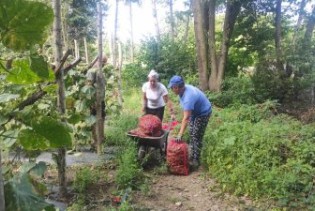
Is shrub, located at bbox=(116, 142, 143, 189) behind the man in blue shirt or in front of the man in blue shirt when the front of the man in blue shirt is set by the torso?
in front

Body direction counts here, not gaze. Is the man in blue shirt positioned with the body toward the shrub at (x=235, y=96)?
no

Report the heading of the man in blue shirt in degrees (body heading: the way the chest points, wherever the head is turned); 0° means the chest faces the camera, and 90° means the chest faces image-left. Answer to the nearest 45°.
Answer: approximately 90°

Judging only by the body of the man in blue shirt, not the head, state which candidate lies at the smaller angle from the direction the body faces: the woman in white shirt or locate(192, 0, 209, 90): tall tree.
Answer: the woman in white shirt

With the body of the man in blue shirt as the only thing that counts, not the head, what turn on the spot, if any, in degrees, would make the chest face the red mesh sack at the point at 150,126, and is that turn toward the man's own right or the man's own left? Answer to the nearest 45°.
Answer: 0° — they already face it

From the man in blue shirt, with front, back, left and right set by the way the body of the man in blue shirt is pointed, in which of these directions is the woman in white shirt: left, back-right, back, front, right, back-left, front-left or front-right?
front-right

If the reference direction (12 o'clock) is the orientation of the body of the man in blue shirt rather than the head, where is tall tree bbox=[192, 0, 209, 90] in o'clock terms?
The tall tree is roughly at 3 o'clock from the man in blue shirt.

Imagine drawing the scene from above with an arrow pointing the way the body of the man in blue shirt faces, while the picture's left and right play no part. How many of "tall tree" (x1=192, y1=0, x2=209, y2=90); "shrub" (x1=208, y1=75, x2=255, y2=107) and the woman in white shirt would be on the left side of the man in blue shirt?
0

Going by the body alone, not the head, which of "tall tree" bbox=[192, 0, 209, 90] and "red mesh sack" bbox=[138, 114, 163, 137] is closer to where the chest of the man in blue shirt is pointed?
the red mesh sack

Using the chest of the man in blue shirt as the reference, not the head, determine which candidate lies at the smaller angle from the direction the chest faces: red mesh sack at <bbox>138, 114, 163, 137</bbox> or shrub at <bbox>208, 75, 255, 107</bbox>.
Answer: the red mesh sack
